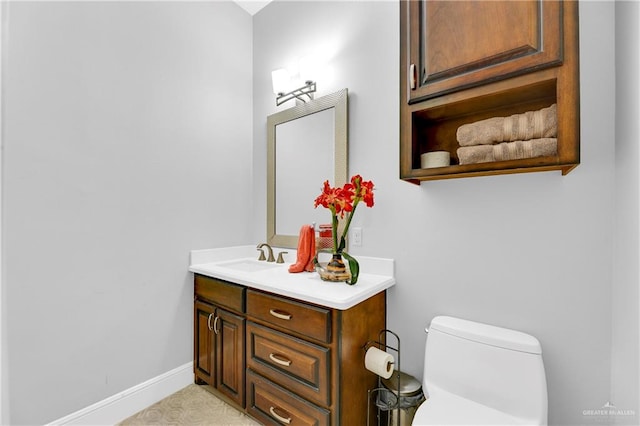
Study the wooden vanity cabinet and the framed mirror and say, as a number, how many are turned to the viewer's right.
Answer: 0

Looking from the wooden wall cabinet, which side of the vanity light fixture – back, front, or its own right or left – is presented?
left

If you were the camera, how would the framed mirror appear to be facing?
facing the viewer and to the left of the viewer

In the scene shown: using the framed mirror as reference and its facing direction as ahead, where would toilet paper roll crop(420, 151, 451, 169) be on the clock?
The toilet paper roll is roughly at 9 o'clock from the framed mirror.

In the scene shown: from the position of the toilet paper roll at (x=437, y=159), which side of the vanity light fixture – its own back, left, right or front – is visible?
left

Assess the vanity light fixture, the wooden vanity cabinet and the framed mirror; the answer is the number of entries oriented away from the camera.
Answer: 0
